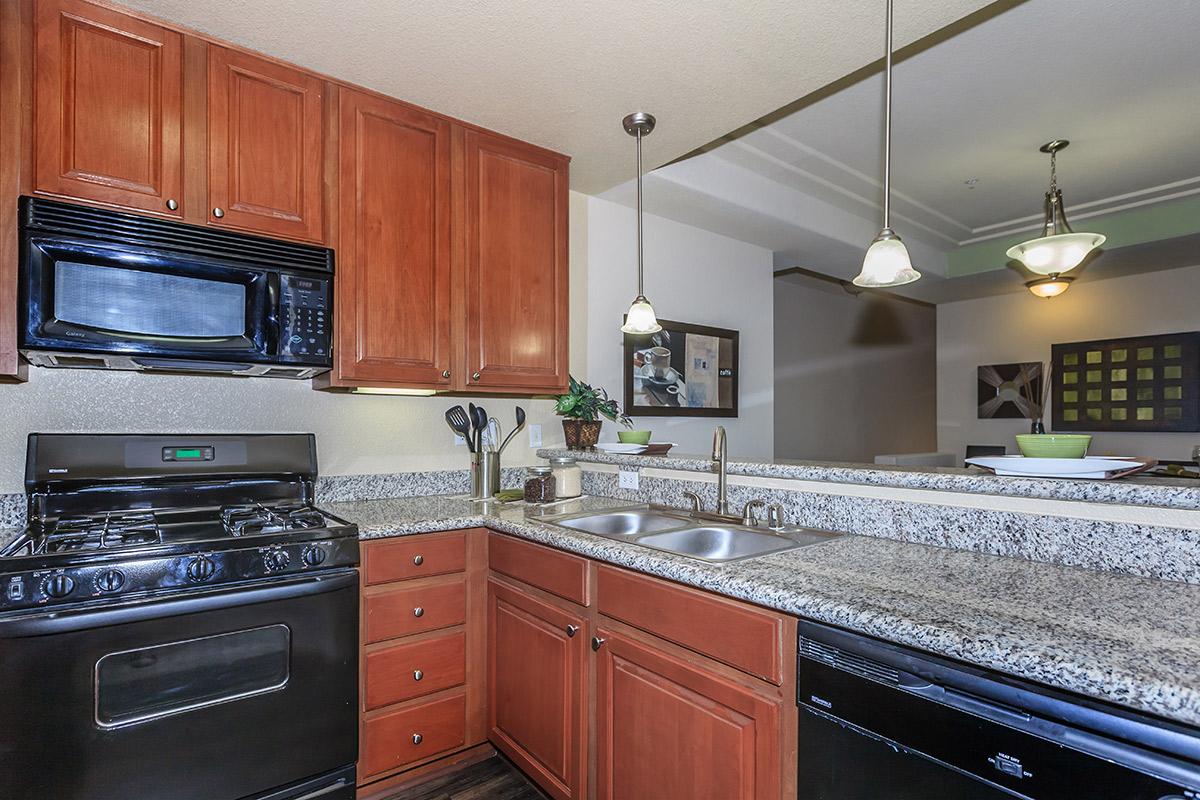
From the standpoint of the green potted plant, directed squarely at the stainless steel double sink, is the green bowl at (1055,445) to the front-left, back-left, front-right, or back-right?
front-left

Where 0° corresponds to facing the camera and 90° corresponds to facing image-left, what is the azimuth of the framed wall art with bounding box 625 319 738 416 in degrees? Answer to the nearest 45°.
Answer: approximately 315°

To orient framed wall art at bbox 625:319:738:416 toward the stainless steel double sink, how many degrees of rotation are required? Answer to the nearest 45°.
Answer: approximately 45° to its right

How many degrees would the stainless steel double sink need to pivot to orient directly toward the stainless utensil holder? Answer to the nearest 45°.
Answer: approximately 90° to its right

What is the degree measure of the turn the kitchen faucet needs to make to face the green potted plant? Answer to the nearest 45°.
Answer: approximately 90° to its right

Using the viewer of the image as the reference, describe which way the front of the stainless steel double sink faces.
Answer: facing the viewer and to the left of the viewer

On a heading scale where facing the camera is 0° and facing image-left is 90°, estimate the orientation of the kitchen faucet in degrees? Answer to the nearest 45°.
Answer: approximately 45°

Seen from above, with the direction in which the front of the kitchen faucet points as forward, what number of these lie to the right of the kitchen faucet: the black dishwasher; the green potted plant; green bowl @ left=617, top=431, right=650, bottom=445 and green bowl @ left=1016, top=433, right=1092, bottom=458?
2

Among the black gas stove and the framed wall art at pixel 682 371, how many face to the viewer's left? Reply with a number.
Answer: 0

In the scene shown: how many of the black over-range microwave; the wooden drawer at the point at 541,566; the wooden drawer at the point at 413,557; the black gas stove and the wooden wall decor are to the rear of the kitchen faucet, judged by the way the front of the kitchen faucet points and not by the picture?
1

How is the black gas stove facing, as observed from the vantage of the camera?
facing the viewer

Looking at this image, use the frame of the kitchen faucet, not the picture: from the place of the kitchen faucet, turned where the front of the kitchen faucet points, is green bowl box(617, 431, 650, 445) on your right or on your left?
on your right
